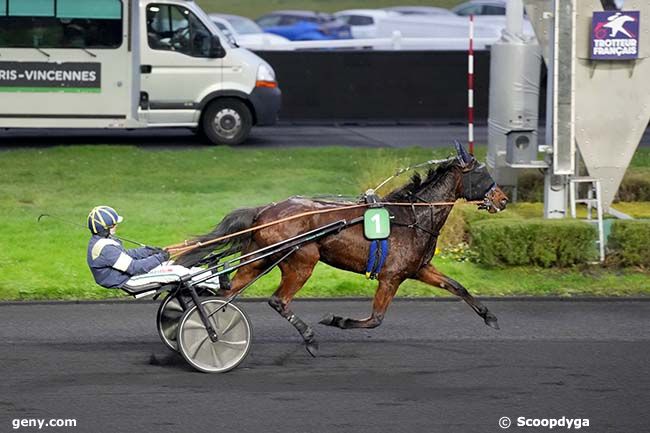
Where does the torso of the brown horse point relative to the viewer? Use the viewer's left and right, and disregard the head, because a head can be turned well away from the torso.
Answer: facing to the right of the viewer

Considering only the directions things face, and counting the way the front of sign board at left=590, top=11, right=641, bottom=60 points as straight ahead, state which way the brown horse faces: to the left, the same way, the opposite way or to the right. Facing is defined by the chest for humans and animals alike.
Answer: to the left

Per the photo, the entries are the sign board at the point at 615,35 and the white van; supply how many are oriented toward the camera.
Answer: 1

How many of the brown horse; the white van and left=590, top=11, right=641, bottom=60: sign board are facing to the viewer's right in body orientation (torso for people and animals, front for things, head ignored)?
2

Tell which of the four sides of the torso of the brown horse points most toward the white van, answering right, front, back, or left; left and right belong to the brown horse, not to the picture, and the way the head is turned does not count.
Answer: left

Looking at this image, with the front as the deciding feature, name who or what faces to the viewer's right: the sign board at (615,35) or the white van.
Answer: the white van

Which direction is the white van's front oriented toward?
to the viewer's right

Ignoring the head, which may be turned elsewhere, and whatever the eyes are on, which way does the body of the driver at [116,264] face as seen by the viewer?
to the viewer's right

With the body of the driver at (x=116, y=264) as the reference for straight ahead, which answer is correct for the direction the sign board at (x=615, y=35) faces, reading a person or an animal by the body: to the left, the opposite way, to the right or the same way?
to the right

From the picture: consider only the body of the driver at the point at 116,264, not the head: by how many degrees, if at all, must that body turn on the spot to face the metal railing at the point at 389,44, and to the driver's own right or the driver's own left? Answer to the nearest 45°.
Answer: approximately 90° to the driver's own left

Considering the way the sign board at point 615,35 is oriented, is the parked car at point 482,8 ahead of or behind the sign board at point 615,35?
behind
